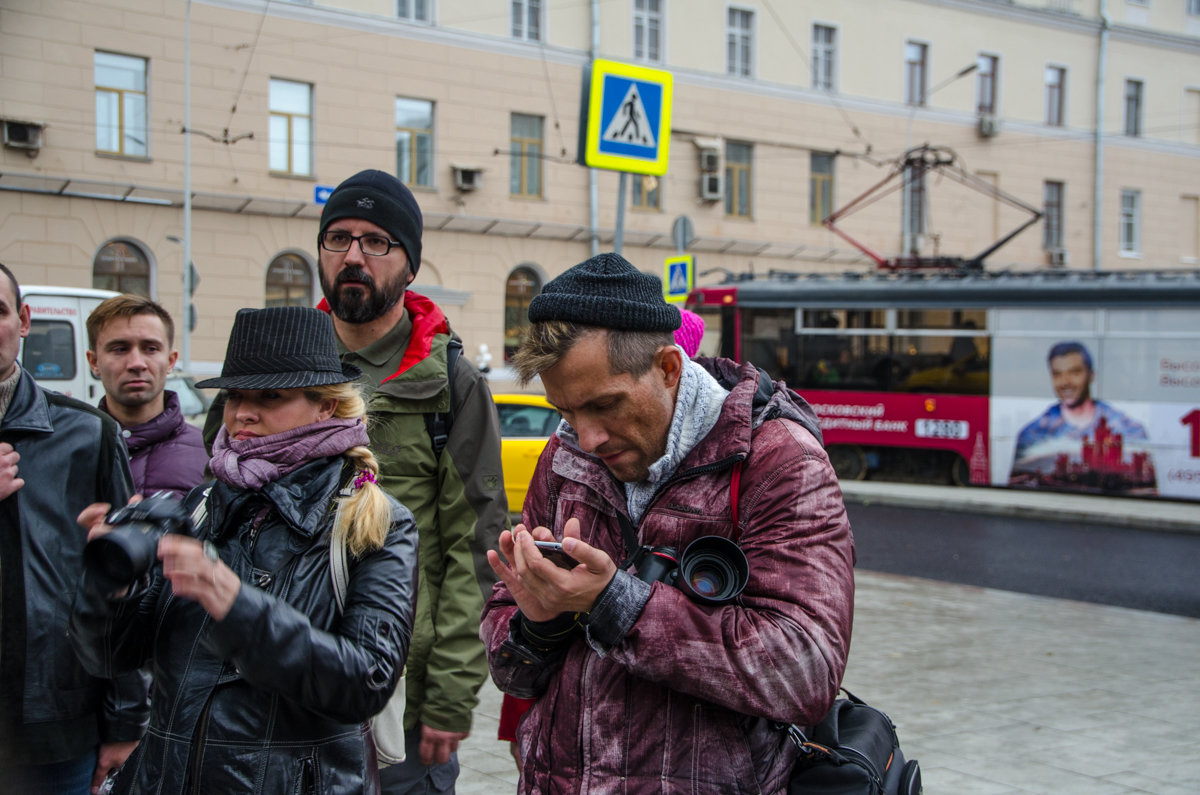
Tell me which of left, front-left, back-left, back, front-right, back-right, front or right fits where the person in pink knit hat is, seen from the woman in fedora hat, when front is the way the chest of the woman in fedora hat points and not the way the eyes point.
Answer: back

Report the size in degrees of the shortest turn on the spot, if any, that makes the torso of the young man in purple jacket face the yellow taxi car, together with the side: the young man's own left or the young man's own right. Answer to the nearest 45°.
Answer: approximately 135° to the young man's own left

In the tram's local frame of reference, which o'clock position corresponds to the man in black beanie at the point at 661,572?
The man in black beanie is roughly at 9 o'clock from the tram.

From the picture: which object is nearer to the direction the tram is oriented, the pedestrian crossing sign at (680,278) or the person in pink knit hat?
the pedestrian crossing sign

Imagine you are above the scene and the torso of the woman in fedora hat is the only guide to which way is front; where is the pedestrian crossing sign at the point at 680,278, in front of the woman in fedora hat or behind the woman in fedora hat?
behind

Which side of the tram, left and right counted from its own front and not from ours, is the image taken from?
left

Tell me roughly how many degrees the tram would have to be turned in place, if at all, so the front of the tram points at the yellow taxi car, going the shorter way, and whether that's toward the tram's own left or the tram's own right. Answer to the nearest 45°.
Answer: approximately 45° to the tram's own left

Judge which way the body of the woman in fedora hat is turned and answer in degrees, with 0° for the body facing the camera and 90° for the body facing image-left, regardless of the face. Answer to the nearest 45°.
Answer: approximately 45°
